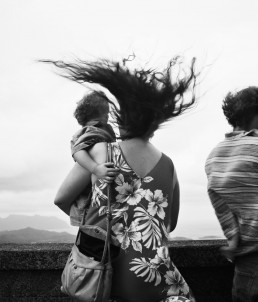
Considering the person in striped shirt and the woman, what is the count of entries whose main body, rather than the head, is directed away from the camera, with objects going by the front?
2

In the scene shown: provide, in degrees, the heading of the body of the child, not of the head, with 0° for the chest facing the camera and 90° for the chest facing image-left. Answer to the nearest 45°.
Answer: approximately 225°

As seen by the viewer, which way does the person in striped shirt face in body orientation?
away from the camera

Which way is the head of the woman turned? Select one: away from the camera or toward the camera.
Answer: away from the camera

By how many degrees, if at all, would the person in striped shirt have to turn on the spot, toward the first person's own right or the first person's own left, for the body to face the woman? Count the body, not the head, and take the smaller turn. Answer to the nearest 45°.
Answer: approximately 135° to the first person's own left

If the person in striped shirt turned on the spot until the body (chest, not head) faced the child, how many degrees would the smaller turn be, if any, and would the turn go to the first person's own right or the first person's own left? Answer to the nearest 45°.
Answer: approximately 90° to the first person's own left

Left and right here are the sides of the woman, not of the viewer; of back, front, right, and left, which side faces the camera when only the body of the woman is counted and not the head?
back
